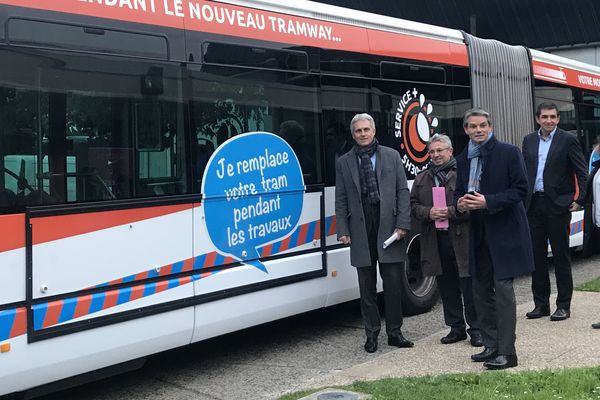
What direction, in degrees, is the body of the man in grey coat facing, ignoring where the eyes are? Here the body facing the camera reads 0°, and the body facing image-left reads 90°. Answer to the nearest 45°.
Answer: approximately 0°

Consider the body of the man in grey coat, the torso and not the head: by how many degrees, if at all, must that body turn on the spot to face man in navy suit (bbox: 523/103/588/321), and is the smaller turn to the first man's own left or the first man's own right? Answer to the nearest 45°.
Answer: approximately 135° to the first man's own left

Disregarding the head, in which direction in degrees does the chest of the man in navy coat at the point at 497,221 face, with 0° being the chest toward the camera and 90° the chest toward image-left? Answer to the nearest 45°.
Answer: approximately 45°
